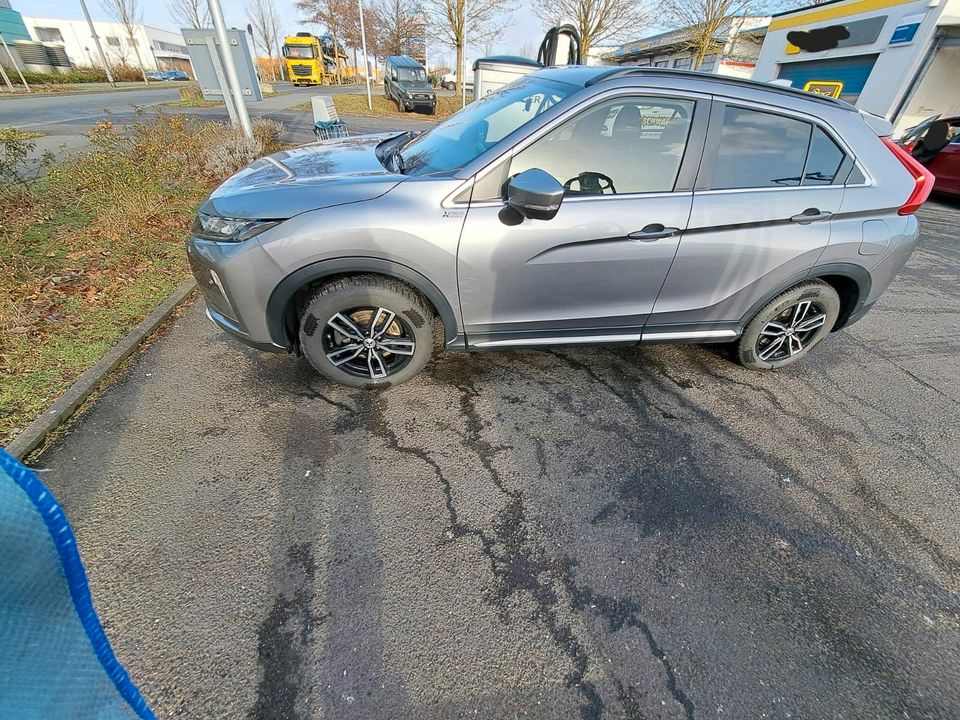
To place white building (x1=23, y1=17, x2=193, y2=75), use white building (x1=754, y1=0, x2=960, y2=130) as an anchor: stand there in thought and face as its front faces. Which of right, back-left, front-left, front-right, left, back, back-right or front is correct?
front-right

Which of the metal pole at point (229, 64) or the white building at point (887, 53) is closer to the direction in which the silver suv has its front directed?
the metal pole

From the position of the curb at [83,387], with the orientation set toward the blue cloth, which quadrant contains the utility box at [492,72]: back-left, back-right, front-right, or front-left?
back-left

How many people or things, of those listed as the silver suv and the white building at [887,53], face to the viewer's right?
0

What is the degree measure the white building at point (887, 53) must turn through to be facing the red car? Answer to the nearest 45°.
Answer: approximately 45° to its left

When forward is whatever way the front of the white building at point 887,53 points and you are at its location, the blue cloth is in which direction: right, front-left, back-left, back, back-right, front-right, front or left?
front-left

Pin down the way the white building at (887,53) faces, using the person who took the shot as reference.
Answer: facing the viewer and to the left of the viewer

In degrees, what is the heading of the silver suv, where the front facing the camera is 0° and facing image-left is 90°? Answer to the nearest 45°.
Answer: approximately 90°

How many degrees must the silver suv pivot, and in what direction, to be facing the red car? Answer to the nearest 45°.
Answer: approximately 135° to its right

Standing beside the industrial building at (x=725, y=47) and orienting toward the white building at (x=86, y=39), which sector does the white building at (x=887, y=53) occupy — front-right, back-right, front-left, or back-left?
back-left

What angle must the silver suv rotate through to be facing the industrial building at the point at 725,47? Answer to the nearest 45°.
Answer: approximately 90° to its right

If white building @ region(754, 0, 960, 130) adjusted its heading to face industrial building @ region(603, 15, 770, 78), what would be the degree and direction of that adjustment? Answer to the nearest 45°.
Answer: approximately 90° to its right
